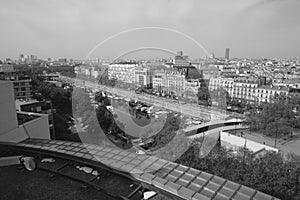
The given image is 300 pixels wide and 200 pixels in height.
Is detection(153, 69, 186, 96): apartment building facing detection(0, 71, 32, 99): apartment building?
yes

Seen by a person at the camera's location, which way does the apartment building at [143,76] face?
facing the viewer and to the left of the viewer

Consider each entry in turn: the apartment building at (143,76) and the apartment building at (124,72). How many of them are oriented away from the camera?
0

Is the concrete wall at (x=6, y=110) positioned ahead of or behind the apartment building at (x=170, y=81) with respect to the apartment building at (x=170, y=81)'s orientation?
ahead

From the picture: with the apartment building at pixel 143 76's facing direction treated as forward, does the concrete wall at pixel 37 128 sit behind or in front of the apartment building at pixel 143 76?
in front

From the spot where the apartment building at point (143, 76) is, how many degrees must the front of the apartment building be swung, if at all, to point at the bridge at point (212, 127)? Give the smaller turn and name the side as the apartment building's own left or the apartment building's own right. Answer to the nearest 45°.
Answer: approximately 45° to the apartment building's own left

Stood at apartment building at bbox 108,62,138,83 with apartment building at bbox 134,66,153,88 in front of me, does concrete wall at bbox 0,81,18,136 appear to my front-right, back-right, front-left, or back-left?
front-right

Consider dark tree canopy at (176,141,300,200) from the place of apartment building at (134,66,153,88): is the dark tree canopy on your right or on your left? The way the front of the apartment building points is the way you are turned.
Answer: on your left

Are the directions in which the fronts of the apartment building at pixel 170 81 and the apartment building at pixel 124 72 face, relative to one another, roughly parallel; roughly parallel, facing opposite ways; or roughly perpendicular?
roughly parallel

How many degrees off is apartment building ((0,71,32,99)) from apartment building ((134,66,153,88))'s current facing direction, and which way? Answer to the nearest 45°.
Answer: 0° — it already faces it

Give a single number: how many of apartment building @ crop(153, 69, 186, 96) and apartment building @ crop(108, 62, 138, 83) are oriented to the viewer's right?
0

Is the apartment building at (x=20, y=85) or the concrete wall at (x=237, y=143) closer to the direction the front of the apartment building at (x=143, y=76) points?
the apartment building

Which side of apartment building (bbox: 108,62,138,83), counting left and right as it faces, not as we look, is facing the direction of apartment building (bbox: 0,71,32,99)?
front

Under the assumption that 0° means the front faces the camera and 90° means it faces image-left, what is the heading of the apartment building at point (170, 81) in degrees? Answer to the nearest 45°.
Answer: approximately 45°

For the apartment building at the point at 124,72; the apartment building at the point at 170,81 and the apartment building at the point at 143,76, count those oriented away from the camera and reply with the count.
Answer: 0

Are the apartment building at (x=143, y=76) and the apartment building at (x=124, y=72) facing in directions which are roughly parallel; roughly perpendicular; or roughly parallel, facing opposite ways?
roughly parallel

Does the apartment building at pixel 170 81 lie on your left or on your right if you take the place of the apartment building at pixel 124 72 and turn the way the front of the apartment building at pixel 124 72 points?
on your left

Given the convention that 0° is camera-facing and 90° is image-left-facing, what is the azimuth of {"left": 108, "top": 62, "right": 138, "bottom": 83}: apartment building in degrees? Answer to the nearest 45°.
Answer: approximately 45°

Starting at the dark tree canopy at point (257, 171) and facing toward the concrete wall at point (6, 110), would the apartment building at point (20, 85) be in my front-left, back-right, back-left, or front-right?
front-right
